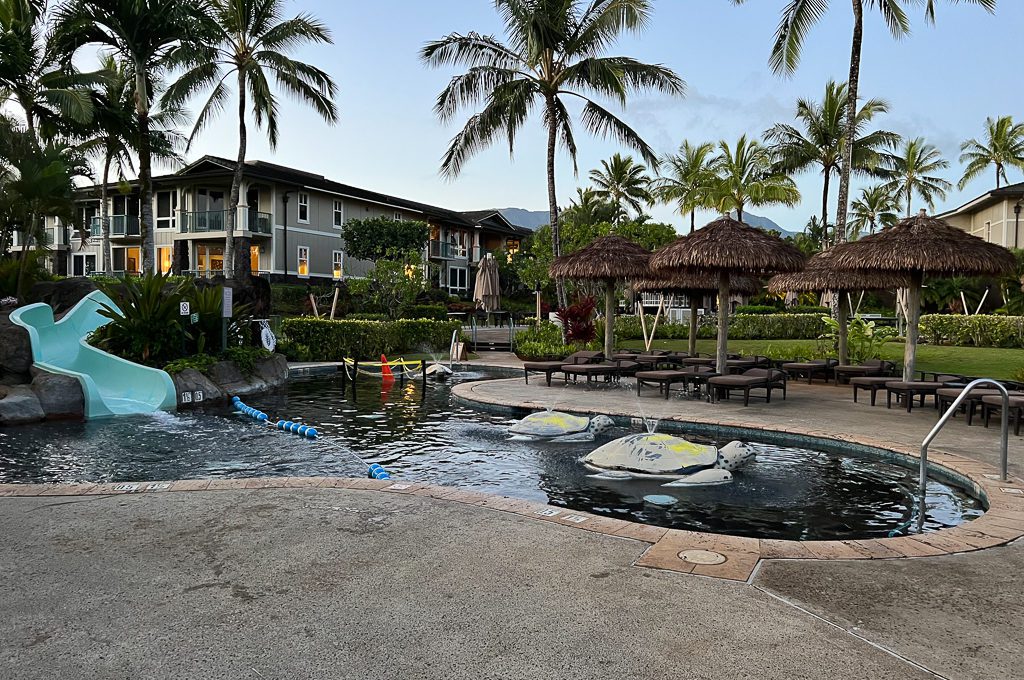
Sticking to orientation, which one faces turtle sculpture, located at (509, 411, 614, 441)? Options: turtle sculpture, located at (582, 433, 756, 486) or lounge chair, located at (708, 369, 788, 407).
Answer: the lounge chair

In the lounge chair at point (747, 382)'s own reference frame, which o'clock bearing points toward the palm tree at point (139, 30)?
The palm tree is roughly at 2 o'clock from the lounge chair.

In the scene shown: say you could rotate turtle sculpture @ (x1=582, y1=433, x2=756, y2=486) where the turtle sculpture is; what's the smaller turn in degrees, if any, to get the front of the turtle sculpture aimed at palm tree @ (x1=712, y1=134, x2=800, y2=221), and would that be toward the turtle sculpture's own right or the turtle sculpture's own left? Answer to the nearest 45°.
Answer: approximately 90° to the turtle sculpture's own left

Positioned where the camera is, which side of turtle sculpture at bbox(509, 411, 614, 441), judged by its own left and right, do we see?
right

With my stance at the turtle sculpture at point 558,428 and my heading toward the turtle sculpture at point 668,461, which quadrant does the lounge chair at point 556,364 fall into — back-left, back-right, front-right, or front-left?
back-left

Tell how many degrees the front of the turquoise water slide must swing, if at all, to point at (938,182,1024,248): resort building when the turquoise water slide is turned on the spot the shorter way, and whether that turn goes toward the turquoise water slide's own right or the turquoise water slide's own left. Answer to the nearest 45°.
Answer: approximately 45° to the turquoise water slide's own left

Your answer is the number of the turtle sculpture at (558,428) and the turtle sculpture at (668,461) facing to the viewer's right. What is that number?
2

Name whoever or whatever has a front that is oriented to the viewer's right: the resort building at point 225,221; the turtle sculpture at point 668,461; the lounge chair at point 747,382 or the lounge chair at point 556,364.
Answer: the turtle sculpture

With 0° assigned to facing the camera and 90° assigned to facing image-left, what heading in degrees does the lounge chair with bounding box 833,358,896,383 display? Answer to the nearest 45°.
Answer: approximately 45°

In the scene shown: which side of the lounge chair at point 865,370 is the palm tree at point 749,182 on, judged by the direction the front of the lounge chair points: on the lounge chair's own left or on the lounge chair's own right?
on the lounge chair's own right

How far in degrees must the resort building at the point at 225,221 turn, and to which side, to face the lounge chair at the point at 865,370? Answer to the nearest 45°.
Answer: approximately 90° to its left

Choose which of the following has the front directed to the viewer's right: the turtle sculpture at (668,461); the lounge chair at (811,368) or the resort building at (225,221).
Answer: the turtle sculpture

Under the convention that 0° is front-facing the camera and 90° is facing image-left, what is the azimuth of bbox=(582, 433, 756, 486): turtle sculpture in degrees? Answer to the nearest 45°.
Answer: approximately 270°

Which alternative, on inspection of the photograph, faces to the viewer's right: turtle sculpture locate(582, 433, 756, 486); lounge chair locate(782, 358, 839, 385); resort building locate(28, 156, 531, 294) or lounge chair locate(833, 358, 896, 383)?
the turtle sculpture
